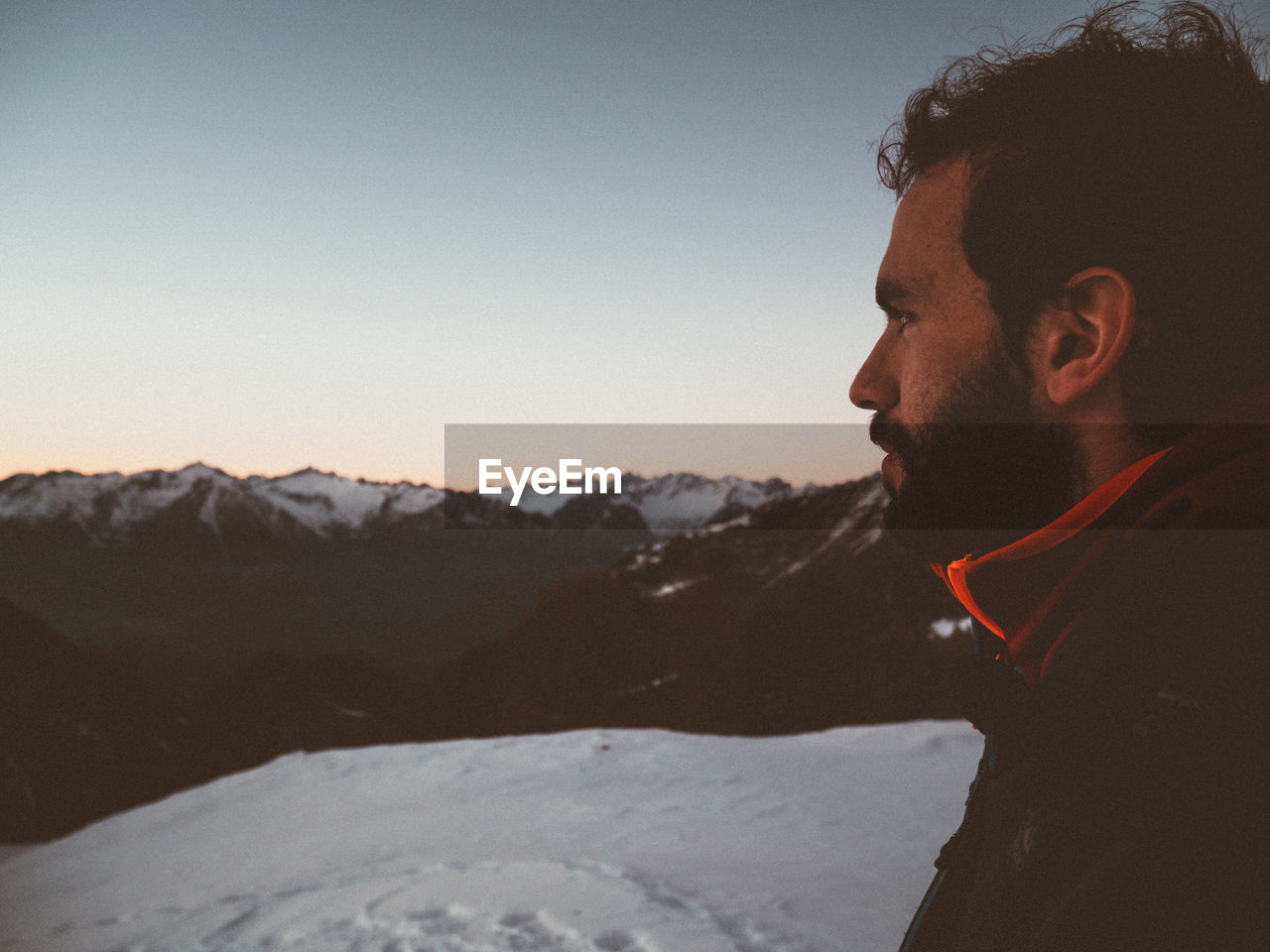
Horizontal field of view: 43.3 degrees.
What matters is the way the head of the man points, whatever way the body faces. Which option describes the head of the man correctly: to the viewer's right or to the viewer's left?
to the viewer's left

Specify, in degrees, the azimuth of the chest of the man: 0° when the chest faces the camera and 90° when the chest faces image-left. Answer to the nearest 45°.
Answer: approximately 90°
